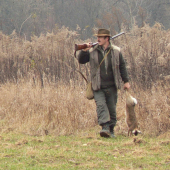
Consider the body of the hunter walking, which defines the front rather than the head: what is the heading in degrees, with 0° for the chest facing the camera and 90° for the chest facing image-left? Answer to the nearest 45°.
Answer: approximately 0°
